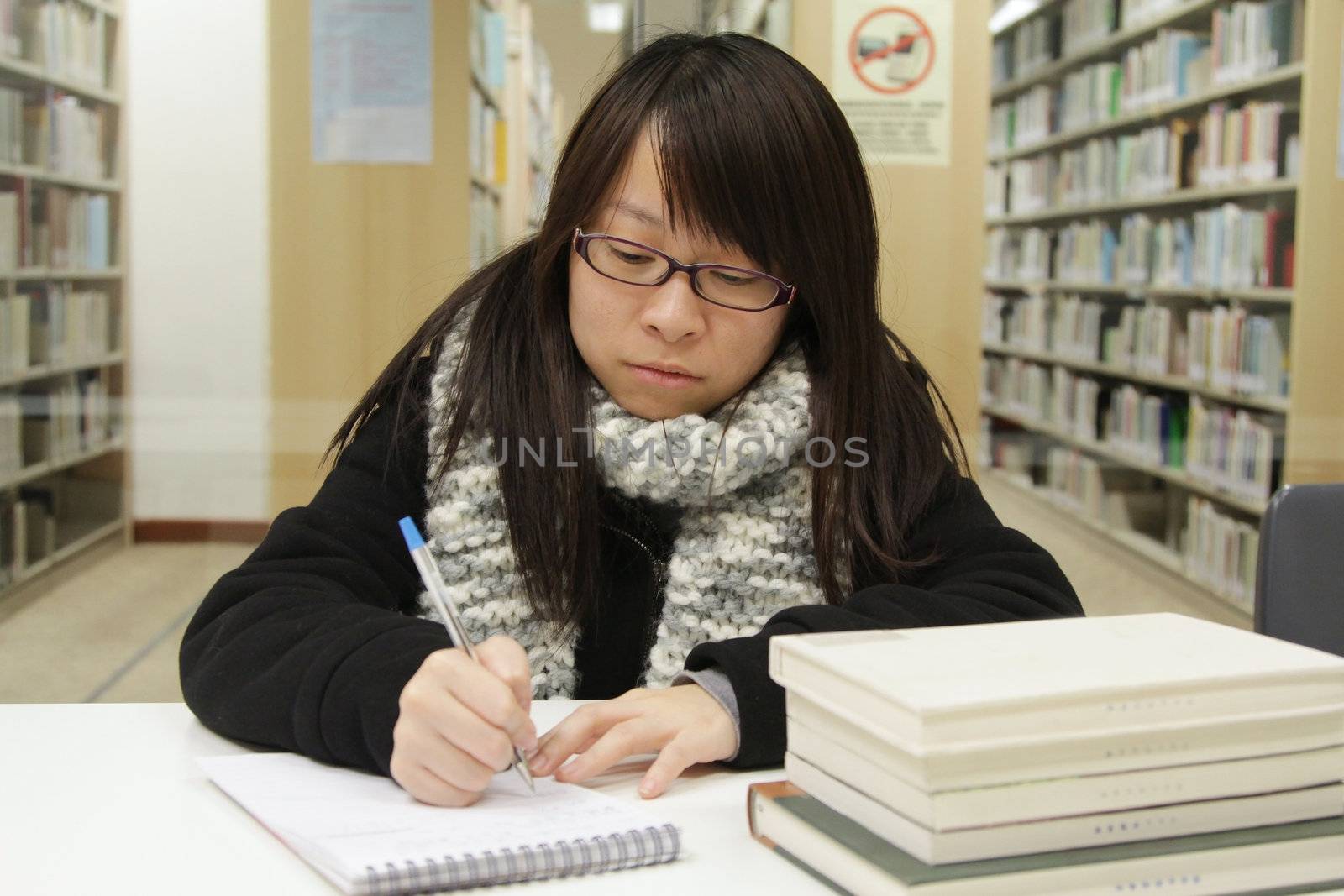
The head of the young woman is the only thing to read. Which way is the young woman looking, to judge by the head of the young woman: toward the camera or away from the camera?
toward the camera

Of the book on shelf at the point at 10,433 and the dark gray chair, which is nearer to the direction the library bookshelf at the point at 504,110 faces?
the dark gray chair

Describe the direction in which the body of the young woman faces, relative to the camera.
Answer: toward the camera

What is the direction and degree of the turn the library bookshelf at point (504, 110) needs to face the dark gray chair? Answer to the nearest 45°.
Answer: approximately 45° to its right

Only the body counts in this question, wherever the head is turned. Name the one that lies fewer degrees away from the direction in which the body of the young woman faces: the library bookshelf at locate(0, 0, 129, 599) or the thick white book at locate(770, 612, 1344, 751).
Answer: the thick white book

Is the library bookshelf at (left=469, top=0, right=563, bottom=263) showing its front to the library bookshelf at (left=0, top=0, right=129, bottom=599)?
no

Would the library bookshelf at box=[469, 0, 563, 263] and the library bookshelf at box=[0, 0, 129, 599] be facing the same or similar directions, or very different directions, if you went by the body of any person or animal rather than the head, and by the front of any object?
same or similar directions

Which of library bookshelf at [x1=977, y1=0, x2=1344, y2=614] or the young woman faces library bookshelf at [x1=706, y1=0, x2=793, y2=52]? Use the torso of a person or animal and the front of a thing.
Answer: library bookshelf at [x1=977, y1=0, x2=1344, y2=614]

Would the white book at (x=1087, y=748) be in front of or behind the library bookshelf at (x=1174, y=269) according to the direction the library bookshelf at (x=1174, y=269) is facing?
in front

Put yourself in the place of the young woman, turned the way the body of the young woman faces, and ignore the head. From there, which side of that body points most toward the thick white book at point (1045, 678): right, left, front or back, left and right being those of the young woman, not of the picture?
front

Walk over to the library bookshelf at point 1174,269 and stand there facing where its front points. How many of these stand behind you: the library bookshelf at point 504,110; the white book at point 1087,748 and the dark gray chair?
0

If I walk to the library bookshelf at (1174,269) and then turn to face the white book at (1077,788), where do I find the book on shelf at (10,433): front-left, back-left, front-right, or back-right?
front-right

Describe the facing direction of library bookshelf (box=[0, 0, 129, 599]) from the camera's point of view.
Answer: facing the viewer and to the right of the viewer

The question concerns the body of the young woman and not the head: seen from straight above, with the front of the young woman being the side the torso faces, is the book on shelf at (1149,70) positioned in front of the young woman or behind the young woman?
behind

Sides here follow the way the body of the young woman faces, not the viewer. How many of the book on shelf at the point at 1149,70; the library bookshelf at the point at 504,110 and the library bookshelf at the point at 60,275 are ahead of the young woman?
0

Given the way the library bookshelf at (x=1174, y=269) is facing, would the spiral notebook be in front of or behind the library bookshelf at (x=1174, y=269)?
in front
